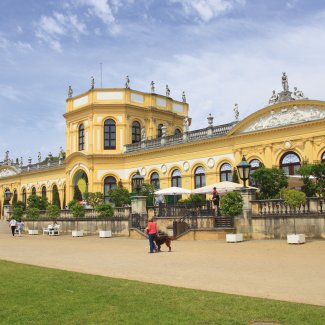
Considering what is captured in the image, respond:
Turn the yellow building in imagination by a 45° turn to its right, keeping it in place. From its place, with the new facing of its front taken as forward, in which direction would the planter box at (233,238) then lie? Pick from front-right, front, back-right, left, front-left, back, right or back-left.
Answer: left

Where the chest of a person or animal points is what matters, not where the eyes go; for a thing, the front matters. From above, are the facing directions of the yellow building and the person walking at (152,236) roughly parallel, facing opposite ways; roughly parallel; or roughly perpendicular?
roughly perpendicular

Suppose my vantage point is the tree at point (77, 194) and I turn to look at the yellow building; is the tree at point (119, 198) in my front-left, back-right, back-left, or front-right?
front-right

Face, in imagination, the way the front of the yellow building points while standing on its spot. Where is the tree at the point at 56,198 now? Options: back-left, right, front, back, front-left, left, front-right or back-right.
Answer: right

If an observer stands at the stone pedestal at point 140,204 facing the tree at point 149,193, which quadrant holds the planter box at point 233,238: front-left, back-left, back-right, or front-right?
back-right
